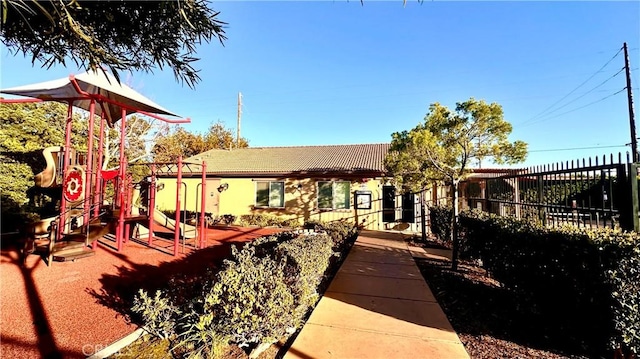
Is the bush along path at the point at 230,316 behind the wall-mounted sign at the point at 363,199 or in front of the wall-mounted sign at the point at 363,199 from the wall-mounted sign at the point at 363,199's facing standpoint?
in front

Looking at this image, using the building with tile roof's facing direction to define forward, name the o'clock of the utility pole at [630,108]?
The utility pole is roughly at 9 o'clock from the building with tile roof.

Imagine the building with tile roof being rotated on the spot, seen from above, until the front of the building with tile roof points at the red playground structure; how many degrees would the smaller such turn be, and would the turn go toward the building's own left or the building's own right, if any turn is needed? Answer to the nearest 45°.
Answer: approximately 45° to the building's own right

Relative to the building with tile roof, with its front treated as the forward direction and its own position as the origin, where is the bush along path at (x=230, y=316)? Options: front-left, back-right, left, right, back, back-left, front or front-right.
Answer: front

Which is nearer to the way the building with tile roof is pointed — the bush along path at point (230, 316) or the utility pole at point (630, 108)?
the bush along path

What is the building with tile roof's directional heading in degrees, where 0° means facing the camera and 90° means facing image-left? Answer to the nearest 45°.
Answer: approximately 0°

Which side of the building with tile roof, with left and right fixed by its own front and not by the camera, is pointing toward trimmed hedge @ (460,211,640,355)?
front

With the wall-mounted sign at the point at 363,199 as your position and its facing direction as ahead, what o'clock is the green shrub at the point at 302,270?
The green shrub is roughly at 12 o'clock from the wall-mounted sign.

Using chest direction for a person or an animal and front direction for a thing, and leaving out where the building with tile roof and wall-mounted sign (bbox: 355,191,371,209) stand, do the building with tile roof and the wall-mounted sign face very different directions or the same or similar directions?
same or similar directions

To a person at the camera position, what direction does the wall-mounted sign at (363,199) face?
facing the viewer

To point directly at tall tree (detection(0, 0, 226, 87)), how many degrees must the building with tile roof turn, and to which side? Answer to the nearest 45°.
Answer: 0° — it already faces it

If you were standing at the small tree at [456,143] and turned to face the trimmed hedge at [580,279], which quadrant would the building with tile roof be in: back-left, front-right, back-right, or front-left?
back-right

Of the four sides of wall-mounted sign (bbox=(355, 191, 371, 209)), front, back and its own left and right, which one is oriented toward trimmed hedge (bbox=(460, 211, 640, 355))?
front
